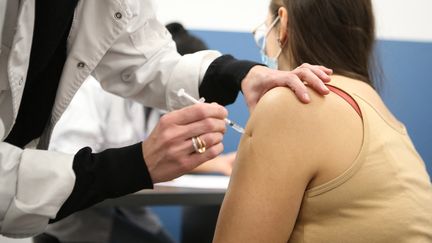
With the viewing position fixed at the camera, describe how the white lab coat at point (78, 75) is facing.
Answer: facing the viewer and to the right of the viewer
